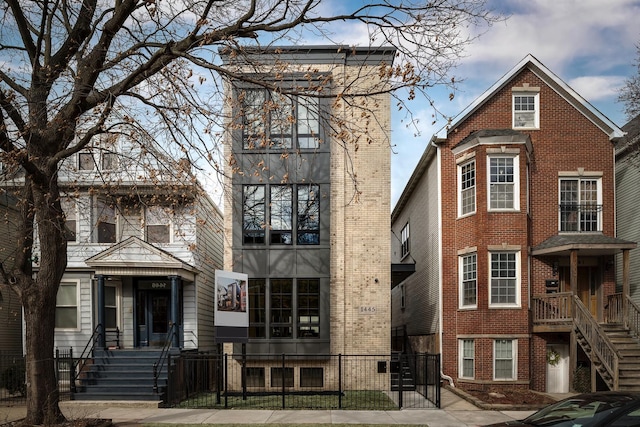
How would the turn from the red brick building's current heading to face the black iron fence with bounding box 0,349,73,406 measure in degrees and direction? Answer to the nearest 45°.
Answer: approximately 45° to its right

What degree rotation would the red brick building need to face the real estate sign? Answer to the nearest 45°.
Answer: approximately 45° to its right

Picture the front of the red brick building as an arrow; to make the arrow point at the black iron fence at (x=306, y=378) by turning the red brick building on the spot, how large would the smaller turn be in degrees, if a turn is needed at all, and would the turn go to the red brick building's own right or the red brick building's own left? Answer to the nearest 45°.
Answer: approximately 45° to the red brick building's own right

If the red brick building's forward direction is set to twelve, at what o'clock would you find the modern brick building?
The modern brick building is roughly at 2 o'clock from the red brick building.

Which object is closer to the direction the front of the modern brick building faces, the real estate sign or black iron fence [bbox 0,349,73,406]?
the real estate sign

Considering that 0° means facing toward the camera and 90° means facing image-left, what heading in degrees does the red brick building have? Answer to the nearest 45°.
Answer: approximately 0°

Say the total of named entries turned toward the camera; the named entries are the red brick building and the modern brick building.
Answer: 2
